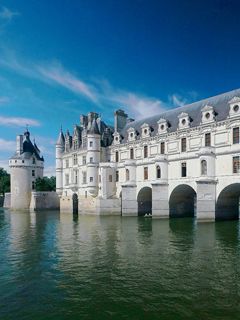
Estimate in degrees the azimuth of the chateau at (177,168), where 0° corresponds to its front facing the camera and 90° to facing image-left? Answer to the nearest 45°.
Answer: approximately 45°
